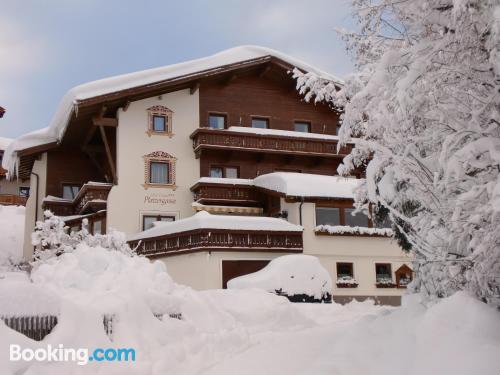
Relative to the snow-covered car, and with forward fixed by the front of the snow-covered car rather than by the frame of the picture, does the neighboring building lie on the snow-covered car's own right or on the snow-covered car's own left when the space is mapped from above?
on the snow-covered car's own right

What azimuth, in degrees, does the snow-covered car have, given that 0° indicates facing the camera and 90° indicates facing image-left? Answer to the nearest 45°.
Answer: approximately 90°

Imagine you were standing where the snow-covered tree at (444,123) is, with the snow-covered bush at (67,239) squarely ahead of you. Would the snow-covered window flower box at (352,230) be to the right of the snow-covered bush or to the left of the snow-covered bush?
right

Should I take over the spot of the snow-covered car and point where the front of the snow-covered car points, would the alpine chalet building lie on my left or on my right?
on my right
